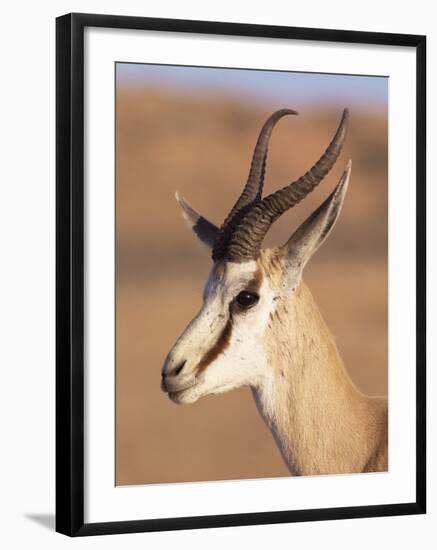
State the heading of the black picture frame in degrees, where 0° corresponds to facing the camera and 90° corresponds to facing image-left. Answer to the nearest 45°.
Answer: approximately 315°
